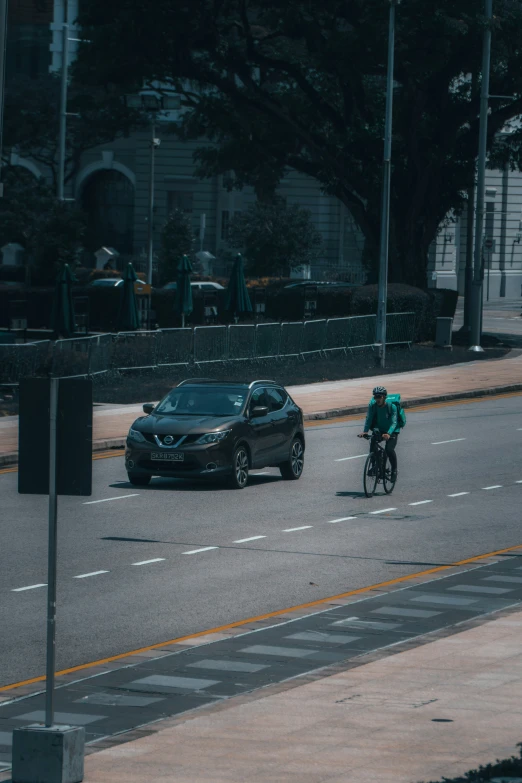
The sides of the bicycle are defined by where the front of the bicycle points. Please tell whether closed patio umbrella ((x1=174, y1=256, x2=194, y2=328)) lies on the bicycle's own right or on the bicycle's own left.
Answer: on the bicycle's own right

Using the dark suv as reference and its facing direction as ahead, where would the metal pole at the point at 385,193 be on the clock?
The metal pole is roughly at 5 o'clock from the dark suv.

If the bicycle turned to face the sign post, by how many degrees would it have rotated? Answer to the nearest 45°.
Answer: approximately 45° to its left

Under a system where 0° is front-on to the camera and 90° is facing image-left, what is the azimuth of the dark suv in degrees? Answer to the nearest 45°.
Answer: approximately 45°

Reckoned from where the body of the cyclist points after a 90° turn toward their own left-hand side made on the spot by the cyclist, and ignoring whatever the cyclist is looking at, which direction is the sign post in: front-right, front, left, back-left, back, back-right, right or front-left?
front-right

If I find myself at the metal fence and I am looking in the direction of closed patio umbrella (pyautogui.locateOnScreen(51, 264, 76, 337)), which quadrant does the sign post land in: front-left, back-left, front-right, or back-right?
back-left

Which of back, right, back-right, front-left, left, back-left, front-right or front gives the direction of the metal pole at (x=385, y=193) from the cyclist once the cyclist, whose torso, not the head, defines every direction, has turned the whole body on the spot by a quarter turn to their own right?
front-right

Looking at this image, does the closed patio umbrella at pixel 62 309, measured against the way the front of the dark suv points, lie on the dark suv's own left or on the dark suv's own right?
on the dark suv's own right

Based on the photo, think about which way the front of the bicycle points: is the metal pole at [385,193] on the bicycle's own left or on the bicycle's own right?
on the bicycle's own right

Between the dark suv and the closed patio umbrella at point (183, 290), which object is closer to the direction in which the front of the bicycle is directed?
the dark suv

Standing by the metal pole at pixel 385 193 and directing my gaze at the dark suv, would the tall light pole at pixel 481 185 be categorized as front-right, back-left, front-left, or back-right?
back-left

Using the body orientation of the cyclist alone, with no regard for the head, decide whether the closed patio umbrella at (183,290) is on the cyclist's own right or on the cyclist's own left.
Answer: on the cyclist's own right

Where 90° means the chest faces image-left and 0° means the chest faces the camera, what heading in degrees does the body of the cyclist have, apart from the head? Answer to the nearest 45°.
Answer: approximately 45°

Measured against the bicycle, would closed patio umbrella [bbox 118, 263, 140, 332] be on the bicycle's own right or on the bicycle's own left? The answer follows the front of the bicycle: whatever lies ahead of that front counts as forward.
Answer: on the bicycle's own right

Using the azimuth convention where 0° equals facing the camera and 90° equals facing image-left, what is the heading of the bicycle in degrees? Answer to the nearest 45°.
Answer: approximately 45°

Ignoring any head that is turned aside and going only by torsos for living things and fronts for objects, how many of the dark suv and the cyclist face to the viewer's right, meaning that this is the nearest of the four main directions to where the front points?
0
